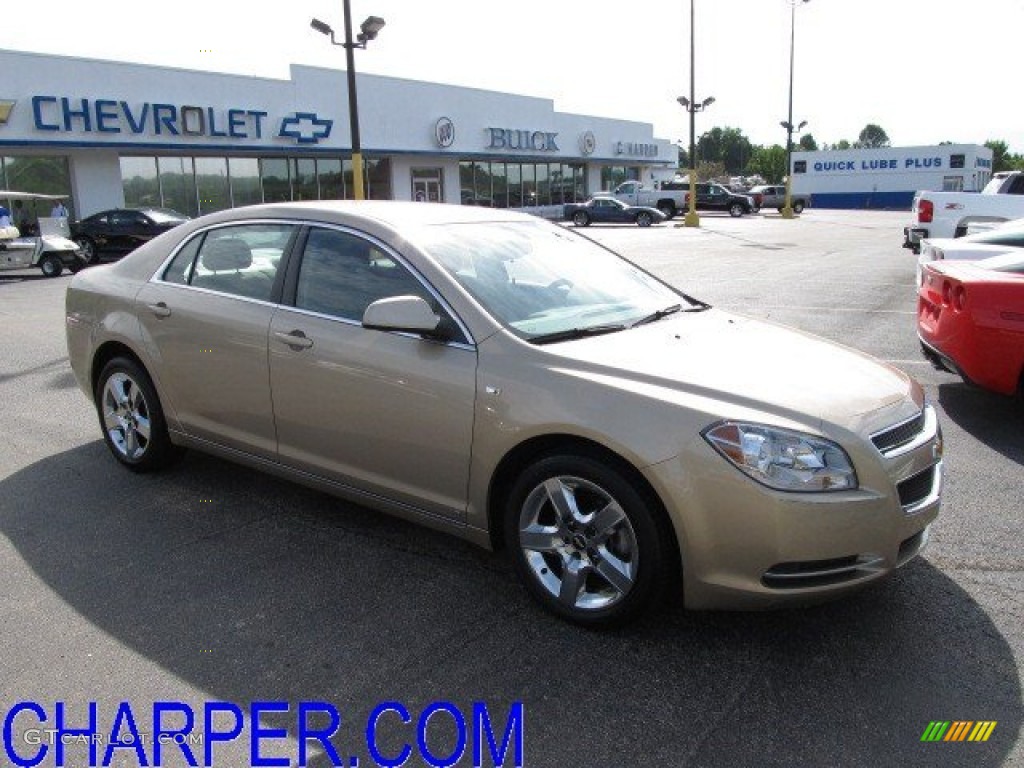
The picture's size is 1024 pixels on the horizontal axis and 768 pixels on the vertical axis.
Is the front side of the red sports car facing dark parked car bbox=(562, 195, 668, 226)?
no

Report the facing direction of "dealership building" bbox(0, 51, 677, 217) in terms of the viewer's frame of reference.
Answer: facing the viewer and to the right of the viewer

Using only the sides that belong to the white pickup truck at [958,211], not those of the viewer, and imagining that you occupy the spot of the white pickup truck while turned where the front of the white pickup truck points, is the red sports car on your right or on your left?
on your right

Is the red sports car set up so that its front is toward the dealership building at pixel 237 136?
no

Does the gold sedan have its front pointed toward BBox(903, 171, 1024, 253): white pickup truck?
no

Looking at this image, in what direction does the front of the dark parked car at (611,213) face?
to the viewer's right

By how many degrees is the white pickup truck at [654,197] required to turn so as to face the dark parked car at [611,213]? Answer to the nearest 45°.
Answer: approximately 90° to its left

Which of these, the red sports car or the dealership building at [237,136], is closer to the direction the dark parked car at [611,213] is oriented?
the red sports car

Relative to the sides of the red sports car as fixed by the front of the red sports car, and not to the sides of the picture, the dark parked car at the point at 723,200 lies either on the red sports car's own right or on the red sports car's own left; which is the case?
on the red sports car's own left

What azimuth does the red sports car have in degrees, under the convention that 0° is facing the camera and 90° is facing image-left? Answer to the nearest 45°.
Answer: approximately 225°

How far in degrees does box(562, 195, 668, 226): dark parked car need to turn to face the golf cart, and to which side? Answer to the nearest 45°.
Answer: approximately 135° to its right

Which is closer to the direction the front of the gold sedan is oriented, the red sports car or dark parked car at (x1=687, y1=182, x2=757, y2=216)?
the red sports car

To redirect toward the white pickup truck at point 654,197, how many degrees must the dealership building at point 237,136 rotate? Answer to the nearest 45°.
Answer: approximately 90° to its left

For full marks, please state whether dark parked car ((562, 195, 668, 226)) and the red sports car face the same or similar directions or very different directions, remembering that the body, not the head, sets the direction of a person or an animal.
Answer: same or similar directions

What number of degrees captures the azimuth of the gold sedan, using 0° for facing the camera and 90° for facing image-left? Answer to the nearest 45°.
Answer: approximately 315°

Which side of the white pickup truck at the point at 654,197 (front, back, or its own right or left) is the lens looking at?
left
